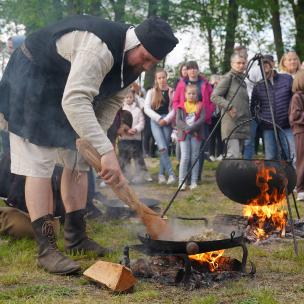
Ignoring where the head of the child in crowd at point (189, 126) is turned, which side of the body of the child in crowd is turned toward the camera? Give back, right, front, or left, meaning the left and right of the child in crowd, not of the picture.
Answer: front

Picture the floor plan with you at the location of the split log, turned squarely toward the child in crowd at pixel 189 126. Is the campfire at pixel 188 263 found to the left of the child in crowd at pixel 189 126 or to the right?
right

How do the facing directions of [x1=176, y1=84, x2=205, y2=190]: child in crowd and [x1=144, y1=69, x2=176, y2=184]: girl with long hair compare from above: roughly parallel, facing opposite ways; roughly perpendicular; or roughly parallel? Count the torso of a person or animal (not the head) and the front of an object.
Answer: roughly parallel

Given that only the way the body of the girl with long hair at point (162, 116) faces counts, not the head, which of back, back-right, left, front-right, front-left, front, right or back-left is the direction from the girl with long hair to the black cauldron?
front

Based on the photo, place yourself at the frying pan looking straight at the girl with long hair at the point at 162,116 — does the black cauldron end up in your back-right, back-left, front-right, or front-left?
front-right

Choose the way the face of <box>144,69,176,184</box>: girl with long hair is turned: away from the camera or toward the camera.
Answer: toward the camera

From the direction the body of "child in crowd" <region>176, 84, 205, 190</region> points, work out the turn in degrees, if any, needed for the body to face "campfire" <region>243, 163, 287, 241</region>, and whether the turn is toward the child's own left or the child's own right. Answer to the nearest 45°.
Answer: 0° — they already face it

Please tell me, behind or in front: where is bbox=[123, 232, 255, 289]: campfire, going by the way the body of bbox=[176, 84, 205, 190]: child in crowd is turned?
in front

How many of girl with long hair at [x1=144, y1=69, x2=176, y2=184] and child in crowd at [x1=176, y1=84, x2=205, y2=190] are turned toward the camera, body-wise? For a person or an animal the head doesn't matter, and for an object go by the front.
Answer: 2

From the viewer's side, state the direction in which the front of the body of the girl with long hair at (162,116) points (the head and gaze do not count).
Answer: toward the camera

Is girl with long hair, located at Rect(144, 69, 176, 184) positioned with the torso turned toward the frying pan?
yes

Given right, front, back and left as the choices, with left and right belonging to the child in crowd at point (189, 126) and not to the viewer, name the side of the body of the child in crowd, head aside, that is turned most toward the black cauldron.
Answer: front

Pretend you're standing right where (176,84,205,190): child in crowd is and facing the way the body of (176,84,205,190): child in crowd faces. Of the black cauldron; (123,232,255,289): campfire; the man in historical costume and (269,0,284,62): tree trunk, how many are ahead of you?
3

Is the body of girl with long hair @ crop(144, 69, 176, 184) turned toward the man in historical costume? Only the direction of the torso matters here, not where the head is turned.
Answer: yes

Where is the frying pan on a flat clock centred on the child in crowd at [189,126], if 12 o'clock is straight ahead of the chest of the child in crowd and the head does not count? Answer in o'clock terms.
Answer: The frying pan is roughly at 12 o'clock from the child in crowd.

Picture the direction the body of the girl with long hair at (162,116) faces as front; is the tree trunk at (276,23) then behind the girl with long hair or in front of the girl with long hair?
behind

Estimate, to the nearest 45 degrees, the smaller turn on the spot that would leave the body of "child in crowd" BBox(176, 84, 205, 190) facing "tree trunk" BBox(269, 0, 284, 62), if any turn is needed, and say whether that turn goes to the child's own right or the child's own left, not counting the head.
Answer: approximately 180°
